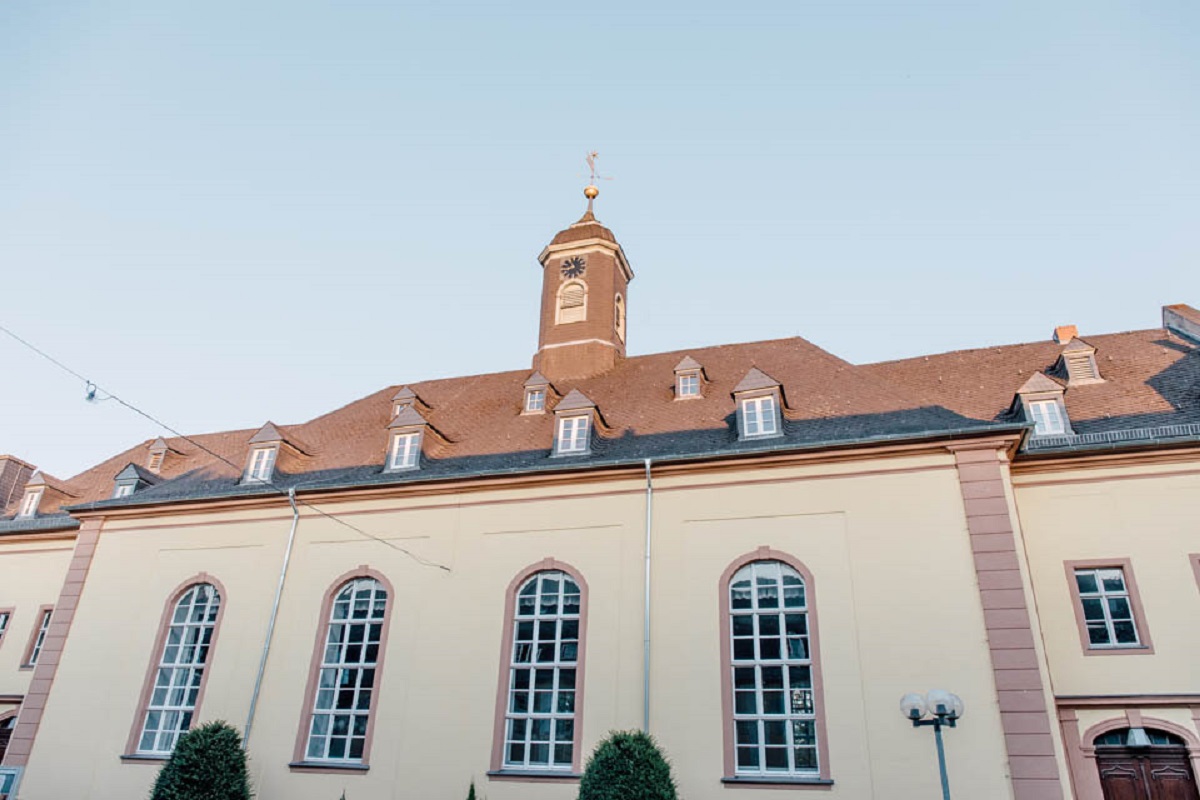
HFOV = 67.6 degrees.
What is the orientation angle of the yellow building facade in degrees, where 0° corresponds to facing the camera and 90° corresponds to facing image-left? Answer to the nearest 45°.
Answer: approximately 0°

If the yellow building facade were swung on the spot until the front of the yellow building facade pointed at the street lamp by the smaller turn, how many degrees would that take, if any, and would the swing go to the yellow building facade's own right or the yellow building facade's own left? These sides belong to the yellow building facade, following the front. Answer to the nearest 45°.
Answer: approximately 45° to the yellow building facade's own left
